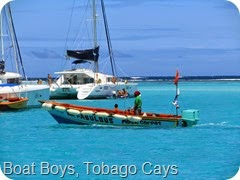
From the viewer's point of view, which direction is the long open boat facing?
to the viewer's left

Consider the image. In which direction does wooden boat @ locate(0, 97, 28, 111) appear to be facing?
to the viewer's right

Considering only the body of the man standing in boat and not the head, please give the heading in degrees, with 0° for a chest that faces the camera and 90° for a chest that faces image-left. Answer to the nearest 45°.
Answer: approximately 90°

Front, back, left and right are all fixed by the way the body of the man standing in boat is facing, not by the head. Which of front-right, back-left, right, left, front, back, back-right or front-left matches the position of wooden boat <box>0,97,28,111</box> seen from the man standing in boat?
front-right

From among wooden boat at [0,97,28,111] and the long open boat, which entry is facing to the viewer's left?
the long open boat

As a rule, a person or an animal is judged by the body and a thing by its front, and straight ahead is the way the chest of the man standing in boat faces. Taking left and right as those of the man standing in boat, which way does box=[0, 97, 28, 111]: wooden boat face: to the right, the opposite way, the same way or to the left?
the opposite way

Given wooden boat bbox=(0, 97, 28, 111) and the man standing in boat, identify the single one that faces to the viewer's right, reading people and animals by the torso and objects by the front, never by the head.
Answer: the wooden boat
